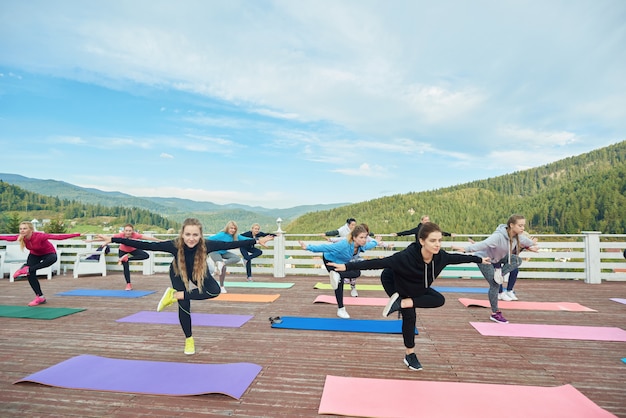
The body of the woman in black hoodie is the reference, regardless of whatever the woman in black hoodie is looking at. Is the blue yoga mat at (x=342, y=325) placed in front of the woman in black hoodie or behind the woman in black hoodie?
behind

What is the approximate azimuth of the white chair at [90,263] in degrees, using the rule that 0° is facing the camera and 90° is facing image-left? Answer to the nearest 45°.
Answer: approximately 0°

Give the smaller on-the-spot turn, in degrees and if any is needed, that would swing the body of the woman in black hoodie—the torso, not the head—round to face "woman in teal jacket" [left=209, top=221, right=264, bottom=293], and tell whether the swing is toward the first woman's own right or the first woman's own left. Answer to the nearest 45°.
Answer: approximately 180°

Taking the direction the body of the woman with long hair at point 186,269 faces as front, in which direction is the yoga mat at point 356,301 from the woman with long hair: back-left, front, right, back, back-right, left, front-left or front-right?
back-left

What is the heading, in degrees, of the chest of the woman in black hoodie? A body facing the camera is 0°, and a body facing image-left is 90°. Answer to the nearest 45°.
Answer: approximately 315°

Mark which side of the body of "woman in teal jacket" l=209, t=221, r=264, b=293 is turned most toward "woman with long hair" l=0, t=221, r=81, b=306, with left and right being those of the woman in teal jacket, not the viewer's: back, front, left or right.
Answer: right

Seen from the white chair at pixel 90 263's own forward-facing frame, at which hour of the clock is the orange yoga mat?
The orange yoga mat is roughly at 11 o'clock from the white chair.

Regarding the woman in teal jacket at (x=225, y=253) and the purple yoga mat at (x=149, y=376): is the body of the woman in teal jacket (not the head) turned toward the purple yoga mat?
yes

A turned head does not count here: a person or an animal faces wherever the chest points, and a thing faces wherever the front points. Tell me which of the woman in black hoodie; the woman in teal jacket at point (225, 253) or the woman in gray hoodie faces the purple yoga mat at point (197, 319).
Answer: the woman in teal jacket

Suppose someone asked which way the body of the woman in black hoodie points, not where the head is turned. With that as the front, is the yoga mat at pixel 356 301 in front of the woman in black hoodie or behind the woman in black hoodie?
behind

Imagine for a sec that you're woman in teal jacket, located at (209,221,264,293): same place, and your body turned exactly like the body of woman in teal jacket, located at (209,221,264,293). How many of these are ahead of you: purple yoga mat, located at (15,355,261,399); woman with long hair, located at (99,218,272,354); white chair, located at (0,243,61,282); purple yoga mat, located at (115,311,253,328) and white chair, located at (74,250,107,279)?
3
